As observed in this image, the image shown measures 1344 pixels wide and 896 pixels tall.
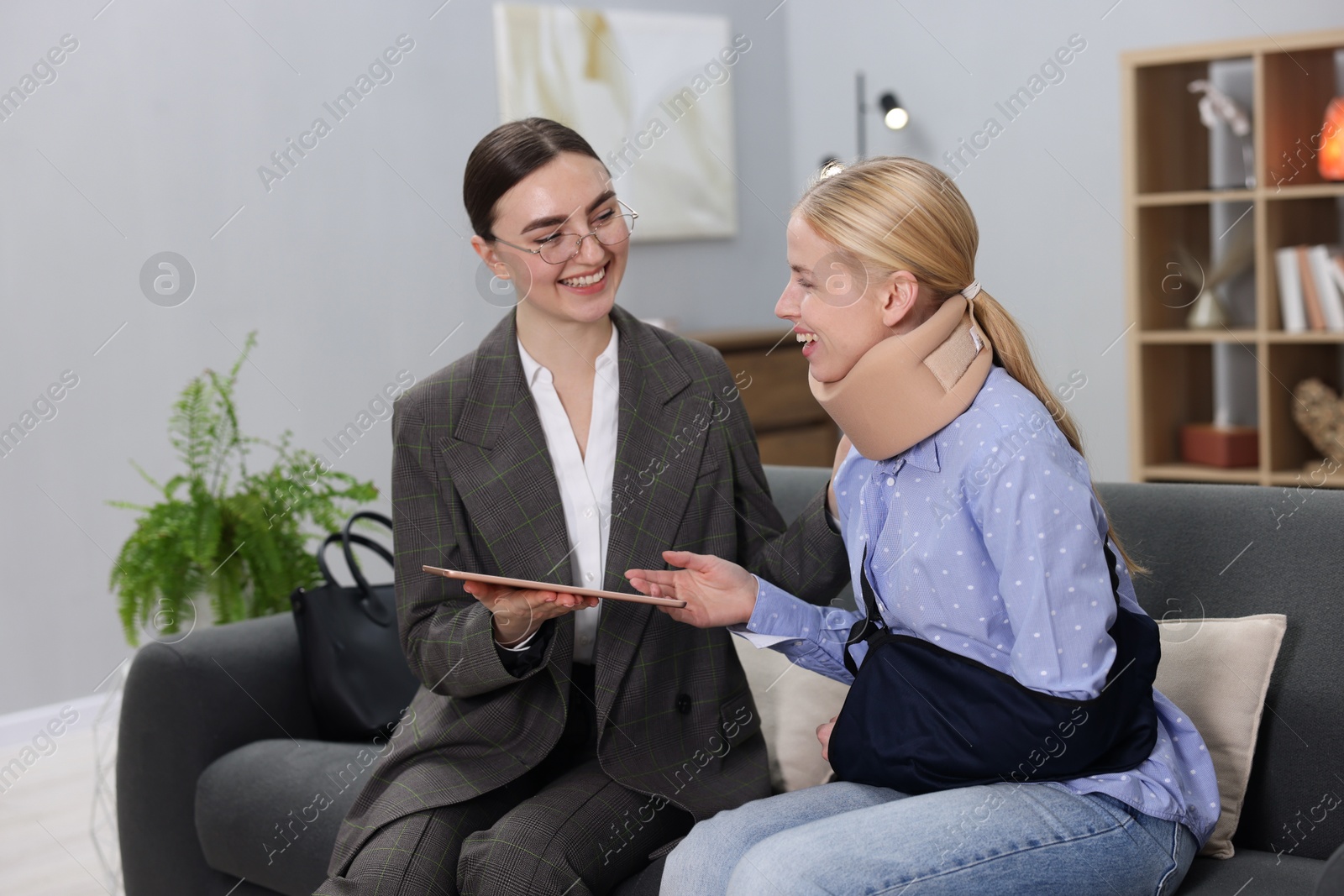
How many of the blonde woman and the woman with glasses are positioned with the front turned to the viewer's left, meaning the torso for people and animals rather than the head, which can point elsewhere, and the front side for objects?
1

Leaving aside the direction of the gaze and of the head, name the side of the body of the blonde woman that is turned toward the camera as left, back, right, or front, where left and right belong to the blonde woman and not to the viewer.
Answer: left

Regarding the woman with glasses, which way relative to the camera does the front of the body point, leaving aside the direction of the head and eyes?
toward the camera

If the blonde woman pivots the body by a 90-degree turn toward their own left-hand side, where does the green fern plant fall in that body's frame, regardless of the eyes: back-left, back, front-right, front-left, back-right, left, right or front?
back-right

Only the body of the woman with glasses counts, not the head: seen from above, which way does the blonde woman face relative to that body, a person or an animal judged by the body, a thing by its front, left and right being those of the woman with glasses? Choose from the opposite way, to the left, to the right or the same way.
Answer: to the right

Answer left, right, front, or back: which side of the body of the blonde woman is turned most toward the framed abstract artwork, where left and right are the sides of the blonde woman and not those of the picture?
right

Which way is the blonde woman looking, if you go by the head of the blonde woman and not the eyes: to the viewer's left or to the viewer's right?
to the viewer's left
